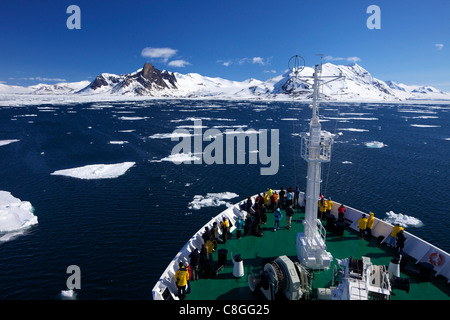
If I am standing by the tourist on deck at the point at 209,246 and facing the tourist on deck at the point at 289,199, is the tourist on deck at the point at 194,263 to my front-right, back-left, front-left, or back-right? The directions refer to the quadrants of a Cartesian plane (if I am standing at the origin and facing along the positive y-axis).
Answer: back-right

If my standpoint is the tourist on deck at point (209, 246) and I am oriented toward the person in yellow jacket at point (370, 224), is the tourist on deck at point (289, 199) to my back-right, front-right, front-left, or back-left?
front-left

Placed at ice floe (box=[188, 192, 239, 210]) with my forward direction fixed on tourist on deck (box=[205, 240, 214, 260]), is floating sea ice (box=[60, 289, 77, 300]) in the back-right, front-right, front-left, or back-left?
front-right

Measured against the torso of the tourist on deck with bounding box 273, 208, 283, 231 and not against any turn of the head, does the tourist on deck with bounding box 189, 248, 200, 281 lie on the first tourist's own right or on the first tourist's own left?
on the first tourist's own left

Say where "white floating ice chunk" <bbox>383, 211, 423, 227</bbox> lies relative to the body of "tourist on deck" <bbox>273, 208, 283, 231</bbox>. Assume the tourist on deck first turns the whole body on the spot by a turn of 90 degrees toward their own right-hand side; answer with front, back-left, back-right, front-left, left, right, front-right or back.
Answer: front-right

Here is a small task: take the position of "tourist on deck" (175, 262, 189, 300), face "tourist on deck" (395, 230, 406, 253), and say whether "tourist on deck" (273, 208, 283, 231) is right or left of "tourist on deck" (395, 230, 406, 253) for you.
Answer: left

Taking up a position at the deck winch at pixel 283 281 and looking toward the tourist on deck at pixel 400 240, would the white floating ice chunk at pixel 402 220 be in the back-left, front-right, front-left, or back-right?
front-left
